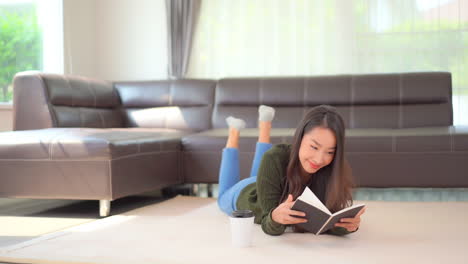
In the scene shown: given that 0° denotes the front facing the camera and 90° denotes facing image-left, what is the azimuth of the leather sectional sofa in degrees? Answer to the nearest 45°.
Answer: approximately 0°

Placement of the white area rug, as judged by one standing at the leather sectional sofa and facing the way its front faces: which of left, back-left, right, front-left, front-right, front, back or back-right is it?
front

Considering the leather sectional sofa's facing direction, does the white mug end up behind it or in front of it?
in front

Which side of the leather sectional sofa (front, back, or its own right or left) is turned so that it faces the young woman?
front
